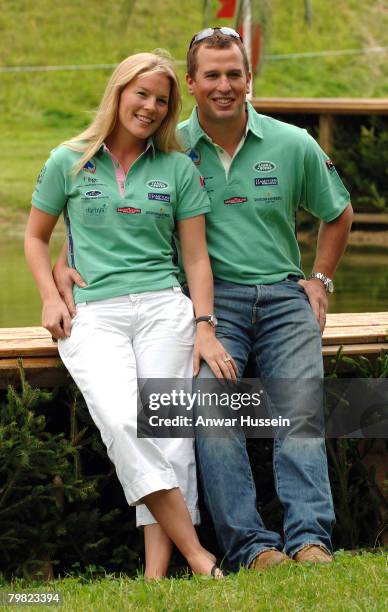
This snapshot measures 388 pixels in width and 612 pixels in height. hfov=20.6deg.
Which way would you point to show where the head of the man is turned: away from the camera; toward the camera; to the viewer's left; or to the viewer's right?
toward the camera

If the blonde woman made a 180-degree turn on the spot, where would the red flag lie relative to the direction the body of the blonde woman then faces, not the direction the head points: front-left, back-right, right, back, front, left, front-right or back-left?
front

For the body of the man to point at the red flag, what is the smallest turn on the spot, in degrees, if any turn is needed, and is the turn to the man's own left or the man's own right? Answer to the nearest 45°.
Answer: approximately 180°

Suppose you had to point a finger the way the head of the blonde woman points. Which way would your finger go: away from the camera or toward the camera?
toward the camera

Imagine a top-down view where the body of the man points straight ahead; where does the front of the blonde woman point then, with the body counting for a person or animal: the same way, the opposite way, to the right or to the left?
the same way

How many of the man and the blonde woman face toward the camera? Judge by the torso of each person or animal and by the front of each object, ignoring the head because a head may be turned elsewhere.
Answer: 2

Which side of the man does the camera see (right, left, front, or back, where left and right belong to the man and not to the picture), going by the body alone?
front

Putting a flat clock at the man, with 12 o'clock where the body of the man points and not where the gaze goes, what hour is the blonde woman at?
The blonde woman is roughly at 2 o'clock from the man.
